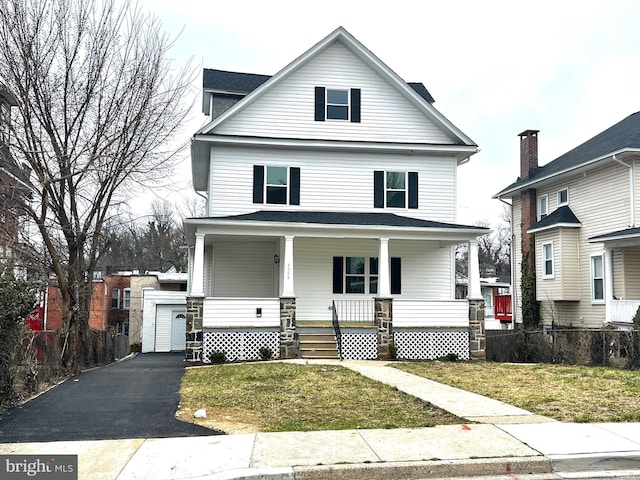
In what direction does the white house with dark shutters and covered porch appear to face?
toward the camera

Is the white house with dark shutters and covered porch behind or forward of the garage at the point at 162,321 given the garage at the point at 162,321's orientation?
forward

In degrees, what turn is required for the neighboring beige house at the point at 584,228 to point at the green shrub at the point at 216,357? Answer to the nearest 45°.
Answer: approximately 90° to its right

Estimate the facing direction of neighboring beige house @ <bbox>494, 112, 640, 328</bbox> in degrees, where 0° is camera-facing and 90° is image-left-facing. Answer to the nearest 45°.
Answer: approximately 315°

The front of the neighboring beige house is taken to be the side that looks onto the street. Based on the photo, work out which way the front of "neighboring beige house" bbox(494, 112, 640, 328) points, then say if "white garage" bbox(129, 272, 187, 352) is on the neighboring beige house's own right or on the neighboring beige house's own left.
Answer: on the neighboring beige house's own right

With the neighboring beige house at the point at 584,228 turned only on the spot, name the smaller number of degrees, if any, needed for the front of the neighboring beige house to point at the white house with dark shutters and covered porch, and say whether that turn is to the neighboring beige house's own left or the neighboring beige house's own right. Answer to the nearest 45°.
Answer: approximately 90° to the neighboring beige house's own right

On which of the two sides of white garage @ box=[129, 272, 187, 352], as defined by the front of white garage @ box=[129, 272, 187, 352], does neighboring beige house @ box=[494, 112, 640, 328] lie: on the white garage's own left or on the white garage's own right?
on the white garage's own left

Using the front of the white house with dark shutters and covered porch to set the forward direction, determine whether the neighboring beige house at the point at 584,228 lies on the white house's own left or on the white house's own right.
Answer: on the white house's own left

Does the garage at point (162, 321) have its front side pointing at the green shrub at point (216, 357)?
yes

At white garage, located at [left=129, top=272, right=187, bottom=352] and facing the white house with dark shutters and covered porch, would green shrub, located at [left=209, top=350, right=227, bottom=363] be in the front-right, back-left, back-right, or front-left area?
front-right

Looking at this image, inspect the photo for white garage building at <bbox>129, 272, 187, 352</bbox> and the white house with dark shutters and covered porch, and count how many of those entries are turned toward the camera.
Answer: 2
